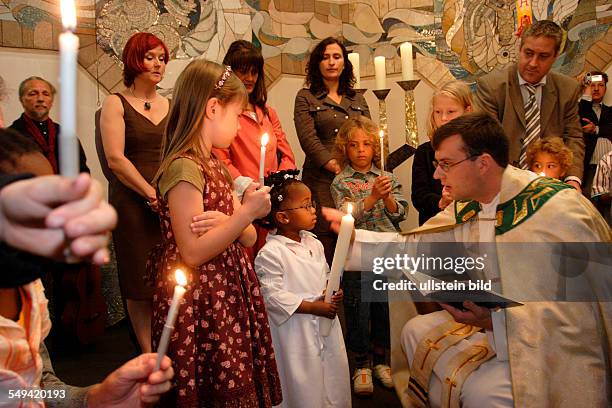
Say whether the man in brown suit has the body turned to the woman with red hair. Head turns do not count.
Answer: no

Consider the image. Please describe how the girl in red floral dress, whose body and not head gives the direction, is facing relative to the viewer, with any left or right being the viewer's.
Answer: facing to the right of the viewer

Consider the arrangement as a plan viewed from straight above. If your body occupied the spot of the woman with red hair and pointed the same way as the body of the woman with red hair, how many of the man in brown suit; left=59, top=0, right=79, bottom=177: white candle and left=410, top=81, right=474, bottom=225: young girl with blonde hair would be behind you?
0

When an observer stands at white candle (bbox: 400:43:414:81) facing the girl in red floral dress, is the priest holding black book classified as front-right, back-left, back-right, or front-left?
front-left

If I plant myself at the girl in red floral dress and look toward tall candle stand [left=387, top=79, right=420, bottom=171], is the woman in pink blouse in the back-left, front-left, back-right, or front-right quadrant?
front-left

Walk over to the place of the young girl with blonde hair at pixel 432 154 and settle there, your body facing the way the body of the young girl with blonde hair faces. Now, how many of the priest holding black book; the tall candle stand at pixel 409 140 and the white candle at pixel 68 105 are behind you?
1

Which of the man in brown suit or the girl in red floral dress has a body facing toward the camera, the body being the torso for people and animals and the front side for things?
the man in brown suit

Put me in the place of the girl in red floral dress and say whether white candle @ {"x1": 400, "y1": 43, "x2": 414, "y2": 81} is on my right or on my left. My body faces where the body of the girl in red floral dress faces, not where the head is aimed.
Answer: on my left

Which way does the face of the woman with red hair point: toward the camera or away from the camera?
toward the camera

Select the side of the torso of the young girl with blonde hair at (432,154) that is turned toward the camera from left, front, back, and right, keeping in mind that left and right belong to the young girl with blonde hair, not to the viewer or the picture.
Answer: front

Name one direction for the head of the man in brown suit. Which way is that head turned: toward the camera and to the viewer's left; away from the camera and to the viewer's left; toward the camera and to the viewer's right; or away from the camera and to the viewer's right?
toward the camera and to the viewer's left

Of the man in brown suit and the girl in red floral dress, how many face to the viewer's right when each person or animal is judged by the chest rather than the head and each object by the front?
1

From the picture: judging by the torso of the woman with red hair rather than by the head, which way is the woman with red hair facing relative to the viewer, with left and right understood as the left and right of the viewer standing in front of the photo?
facing the viewer and to the right of the viewer

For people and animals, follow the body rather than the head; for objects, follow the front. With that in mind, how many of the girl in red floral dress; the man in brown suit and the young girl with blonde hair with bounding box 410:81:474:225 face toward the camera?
2

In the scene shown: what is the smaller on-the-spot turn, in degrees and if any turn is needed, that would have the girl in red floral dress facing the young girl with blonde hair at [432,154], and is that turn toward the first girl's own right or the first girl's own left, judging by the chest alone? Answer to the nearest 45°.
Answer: approximately 45° to the first girl's own left

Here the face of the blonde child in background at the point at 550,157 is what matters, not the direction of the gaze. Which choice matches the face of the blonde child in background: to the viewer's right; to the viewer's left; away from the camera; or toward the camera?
toward the camera

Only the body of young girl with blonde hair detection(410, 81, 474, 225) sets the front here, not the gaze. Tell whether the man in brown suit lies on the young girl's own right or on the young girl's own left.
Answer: on the young girl's own left
